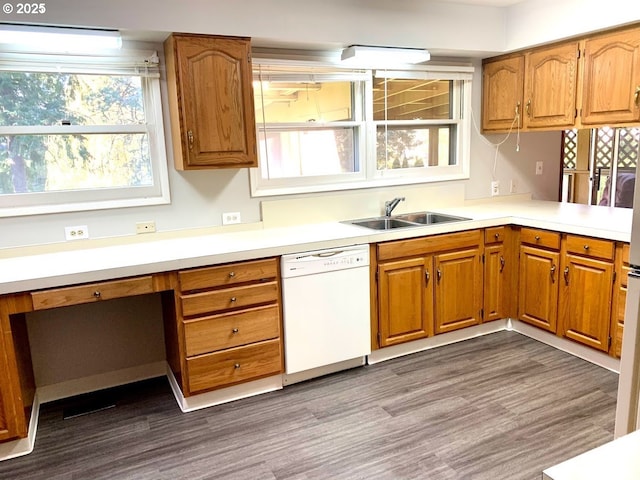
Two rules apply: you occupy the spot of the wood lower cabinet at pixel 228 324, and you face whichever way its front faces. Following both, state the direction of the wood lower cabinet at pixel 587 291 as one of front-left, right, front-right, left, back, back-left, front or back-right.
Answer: front-left

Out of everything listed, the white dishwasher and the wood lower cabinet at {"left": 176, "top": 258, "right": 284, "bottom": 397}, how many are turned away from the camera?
0

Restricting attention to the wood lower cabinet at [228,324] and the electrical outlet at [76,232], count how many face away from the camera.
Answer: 0

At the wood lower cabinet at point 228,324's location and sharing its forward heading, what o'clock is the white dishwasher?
The white dishwasher is roughly at 10 o'clock from the wood lower cabinet.

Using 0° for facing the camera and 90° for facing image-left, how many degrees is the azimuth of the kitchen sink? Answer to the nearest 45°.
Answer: approximately 315°

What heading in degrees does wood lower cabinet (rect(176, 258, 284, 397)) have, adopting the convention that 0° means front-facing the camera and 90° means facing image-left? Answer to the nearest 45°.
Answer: approximately 315°

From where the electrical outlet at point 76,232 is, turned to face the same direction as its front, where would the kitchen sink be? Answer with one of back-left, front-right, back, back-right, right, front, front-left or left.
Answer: left

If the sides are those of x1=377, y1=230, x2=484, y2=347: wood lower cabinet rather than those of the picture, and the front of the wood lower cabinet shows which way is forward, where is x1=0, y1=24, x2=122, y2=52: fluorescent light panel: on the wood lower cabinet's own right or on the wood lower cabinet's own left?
on the wood lower cabinet's own right

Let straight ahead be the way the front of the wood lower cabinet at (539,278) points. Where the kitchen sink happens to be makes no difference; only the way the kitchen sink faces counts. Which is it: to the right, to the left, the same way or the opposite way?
to the left

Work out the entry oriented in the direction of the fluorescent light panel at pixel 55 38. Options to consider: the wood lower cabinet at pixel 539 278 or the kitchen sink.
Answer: the wood lower cabinet

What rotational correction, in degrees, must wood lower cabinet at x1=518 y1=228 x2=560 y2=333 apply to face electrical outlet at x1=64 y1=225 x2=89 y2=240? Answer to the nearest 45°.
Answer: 0° — it already faces it

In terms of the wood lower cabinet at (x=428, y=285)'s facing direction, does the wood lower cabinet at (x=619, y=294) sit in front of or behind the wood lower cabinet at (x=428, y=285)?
in front

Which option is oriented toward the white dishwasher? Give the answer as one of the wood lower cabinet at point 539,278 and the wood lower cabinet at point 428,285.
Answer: the wood lower cabinet at point 539,278
